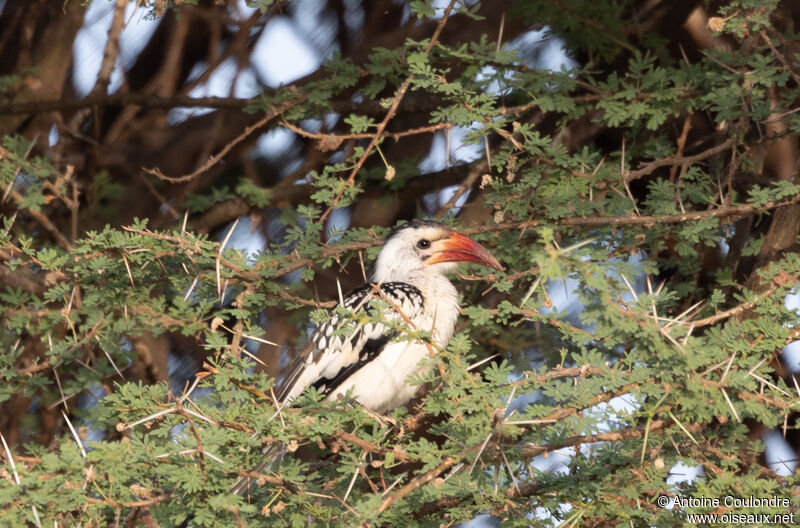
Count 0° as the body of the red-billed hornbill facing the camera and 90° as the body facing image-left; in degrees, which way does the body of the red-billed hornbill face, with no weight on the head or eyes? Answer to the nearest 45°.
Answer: approximately 270°
